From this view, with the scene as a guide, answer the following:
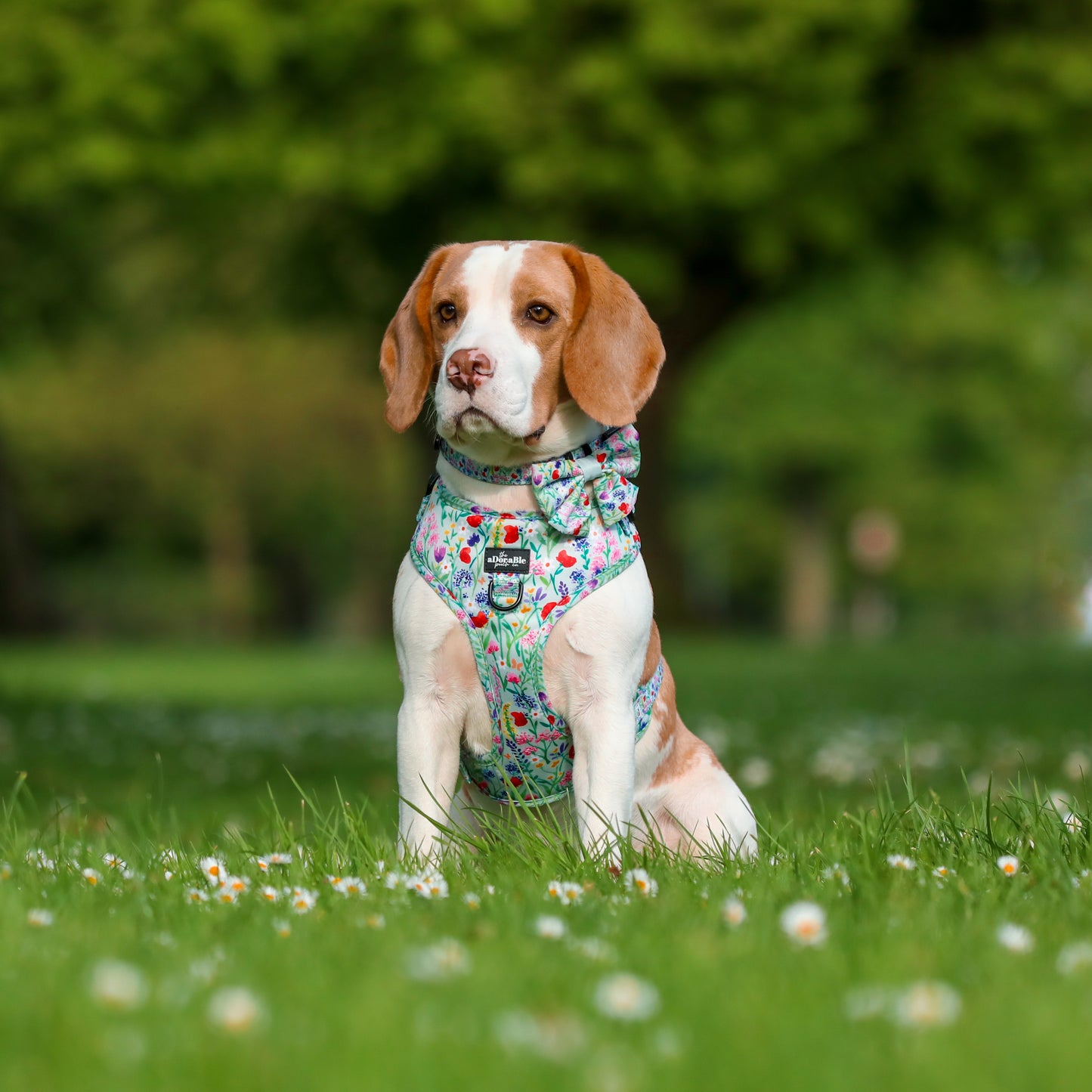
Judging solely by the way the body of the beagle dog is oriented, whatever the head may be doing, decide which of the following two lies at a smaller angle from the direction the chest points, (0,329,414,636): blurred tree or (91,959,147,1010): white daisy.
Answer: the white daisy

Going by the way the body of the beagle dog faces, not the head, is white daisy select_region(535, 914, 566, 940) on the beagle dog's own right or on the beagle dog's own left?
on the beagle dog's own left

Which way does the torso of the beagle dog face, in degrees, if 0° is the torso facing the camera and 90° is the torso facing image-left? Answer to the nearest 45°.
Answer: approximately 45°

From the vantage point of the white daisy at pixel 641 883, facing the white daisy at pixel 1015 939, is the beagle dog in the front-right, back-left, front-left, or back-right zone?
back-left
